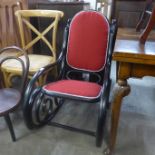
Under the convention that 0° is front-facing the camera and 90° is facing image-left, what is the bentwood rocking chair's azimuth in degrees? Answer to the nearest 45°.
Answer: approximately 45°

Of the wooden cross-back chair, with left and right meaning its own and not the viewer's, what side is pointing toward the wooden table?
left
